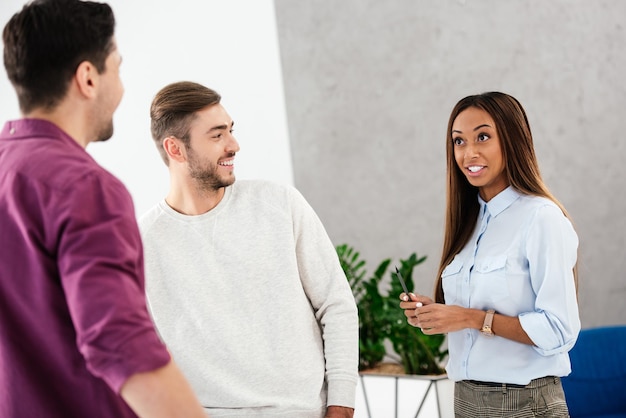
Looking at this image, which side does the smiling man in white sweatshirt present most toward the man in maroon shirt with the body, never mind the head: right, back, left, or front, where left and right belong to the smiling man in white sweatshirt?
front

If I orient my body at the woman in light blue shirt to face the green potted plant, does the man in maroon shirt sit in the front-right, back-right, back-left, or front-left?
back-left

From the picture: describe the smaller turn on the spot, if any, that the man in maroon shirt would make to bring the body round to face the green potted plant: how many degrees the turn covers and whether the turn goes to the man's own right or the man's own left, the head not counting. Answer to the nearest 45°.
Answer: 0° — they already face it

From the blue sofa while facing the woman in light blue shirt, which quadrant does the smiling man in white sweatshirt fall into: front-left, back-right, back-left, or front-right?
front-right

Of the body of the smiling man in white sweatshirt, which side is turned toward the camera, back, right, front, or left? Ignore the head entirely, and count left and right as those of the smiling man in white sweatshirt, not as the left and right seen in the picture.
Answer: front

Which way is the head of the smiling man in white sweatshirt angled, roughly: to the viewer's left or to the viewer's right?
to the viewer's right

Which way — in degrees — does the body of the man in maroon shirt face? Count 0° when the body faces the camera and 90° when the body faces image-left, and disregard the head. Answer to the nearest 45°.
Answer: approximately 225°

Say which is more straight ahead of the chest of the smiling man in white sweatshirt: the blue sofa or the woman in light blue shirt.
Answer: the woman in light blue shirt

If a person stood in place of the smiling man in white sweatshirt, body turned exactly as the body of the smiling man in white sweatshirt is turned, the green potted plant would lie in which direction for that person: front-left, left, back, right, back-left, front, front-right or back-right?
back-left

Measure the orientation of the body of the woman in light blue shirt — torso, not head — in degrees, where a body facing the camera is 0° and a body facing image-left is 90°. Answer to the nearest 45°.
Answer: approximately 45°

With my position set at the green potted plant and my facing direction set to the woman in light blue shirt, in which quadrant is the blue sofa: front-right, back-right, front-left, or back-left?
front-left

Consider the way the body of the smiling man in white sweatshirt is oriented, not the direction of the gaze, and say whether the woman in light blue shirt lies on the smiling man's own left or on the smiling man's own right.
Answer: on the smiling man's own left

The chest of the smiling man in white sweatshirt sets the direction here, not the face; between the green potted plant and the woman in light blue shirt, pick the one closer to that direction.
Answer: the woman in light blue shirt
